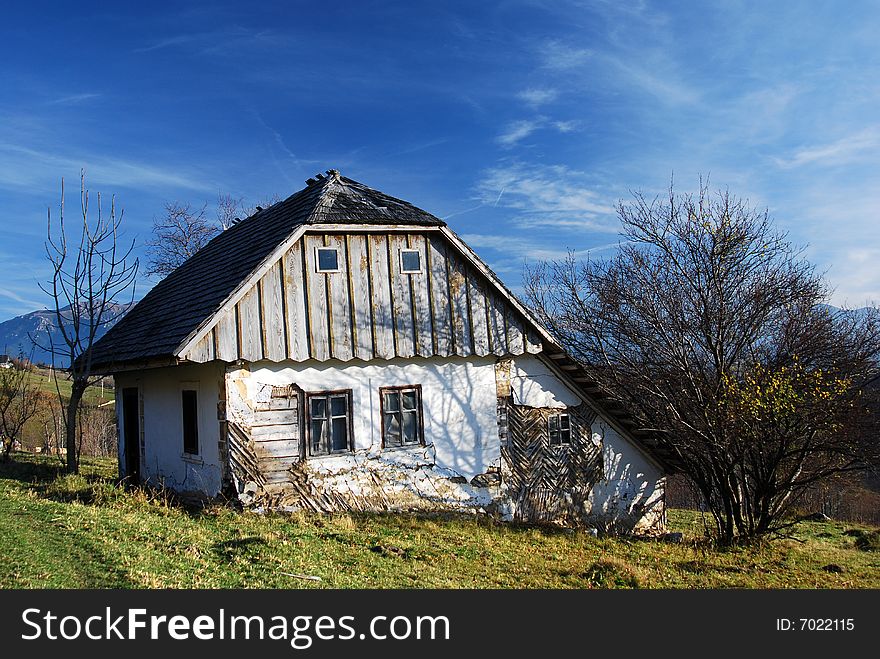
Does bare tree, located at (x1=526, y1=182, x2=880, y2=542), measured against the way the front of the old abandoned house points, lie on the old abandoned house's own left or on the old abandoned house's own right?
on the old abandoned house's own left

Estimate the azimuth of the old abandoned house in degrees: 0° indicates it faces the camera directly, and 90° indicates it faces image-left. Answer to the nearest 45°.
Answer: approximately 0°

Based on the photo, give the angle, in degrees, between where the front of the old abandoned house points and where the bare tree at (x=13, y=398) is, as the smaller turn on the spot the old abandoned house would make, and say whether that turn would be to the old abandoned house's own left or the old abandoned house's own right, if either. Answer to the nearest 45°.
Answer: approximately 135° to the old abandoned house's own right
